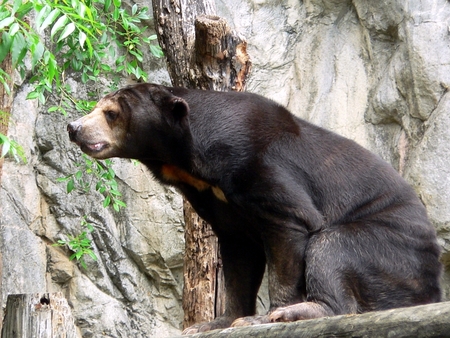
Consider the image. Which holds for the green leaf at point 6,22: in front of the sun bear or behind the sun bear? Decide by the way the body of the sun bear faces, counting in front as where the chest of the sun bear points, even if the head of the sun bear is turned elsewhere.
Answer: in front

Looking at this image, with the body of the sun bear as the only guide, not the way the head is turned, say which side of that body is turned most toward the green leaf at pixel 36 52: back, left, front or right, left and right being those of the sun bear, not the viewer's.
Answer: front

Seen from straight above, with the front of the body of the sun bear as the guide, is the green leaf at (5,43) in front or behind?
in front

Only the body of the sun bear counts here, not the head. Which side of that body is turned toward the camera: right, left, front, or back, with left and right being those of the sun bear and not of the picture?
left
